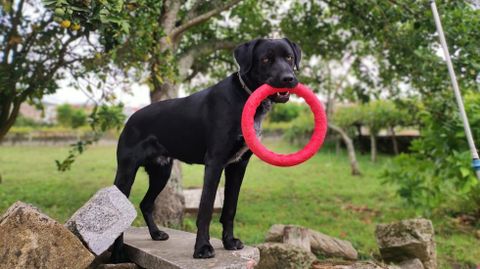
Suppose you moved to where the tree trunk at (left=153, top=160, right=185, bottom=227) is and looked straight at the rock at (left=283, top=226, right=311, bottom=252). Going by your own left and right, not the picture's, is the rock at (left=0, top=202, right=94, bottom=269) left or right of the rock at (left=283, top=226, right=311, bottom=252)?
right

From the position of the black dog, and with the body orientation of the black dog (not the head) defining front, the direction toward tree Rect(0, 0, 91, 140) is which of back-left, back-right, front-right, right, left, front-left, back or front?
back

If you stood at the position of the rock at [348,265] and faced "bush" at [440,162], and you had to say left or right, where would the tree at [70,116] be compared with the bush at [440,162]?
left

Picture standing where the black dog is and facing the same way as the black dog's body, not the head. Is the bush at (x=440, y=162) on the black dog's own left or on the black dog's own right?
on the black dog's own left

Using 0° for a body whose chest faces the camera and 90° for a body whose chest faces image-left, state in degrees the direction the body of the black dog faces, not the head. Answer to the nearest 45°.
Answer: approximately 315°

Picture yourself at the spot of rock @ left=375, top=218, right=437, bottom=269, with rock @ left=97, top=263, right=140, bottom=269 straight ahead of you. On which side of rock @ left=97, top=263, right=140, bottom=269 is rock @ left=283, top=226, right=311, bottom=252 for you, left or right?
right

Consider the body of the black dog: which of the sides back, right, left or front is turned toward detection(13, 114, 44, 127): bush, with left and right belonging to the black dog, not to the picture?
back

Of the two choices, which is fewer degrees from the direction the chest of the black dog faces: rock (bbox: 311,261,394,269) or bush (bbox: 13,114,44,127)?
the rock

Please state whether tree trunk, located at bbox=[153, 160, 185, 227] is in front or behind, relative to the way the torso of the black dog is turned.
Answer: behind

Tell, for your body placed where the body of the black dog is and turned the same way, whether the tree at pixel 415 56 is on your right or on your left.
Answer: on your left
